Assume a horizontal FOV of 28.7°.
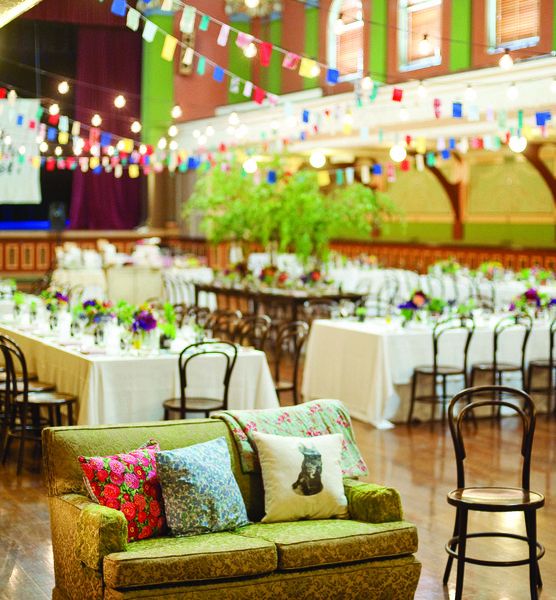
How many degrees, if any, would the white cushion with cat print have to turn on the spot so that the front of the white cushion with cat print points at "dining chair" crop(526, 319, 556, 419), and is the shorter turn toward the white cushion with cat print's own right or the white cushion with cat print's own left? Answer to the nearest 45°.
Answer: approximately 135° to the white cushion with cat print's own left

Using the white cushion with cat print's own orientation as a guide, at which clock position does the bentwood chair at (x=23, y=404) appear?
The bentwood chair is roughly at 5 o'clock from the white cushion with cat print.

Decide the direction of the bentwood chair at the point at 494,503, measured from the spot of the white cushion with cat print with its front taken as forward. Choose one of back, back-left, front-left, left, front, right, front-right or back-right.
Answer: left

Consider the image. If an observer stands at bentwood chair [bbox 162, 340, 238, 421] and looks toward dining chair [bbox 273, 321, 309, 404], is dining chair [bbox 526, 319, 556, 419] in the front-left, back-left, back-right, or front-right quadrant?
front-right

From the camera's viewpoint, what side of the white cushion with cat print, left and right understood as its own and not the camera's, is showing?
front

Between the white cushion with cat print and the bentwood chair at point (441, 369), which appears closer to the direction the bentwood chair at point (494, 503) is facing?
the white cushion with cat print

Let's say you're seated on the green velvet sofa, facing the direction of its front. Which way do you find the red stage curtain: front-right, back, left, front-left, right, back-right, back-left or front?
back-left

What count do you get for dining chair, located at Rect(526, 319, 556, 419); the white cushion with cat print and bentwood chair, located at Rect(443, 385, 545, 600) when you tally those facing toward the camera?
2

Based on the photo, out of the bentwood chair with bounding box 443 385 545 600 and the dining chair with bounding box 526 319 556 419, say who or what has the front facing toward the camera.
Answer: the bentwood chair

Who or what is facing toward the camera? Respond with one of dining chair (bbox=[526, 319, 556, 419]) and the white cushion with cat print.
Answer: the white cushion with cat print

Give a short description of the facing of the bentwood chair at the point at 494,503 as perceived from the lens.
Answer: facing the viewer

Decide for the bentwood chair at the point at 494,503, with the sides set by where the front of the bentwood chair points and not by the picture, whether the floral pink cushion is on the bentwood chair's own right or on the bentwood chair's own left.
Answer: on the bentwood chair's own right

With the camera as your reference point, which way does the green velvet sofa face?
facing the viewer and to the right of the viewer

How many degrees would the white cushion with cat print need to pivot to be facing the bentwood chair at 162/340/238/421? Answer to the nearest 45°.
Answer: approximately 180°

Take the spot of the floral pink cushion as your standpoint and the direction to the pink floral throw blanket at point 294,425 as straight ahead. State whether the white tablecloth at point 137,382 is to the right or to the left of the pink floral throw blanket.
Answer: left

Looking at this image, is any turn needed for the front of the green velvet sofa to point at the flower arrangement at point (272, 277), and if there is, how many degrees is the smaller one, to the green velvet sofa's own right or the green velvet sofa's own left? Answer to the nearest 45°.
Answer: approximately 135° to the green velvet sofa's own left
